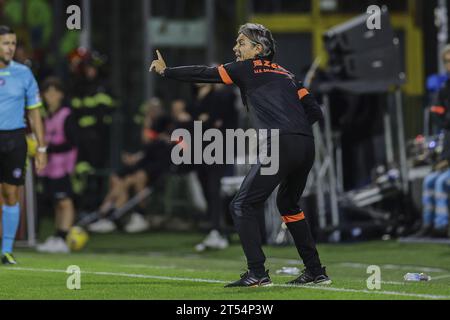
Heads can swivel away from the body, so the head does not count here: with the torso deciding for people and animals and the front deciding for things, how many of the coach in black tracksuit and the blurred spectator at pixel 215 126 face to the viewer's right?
0

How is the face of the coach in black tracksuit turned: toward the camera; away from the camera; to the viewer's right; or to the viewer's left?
to the viewer's left

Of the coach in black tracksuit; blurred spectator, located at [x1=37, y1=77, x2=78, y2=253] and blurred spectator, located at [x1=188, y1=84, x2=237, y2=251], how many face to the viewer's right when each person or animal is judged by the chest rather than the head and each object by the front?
0

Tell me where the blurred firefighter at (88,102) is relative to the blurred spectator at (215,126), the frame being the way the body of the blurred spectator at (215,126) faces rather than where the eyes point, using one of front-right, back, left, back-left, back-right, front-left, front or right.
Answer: right

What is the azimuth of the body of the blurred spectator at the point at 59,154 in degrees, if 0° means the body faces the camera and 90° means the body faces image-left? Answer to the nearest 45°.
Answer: approximately 45°

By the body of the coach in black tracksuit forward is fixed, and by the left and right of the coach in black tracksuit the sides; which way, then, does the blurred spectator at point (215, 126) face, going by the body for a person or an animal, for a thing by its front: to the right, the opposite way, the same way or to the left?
to the left

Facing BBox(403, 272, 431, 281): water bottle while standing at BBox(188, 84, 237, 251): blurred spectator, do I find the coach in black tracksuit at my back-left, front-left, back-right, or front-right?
front-right

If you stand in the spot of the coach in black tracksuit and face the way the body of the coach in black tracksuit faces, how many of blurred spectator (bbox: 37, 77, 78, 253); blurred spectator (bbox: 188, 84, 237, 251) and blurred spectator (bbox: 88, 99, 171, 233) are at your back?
0

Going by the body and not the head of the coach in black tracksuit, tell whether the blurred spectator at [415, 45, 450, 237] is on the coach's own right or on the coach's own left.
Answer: on the coach's own right

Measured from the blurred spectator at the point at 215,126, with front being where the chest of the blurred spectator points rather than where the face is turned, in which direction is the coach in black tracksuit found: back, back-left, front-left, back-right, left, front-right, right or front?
front-left

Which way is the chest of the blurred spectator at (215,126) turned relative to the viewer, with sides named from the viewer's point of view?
facing the viewer and to the left of the viewer

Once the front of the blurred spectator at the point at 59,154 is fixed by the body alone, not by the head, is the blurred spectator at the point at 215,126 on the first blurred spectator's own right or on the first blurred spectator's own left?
on the first blurred spectator's own left

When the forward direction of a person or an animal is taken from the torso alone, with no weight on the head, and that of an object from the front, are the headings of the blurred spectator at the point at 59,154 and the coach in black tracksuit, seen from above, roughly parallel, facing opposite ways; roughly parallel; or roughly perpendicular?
roughly perpendicular

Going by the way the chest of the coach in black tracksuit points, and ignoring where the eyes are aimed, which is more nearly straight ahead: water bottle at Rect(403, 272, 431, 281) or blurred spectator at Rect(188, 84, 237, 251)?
the blurred spectator

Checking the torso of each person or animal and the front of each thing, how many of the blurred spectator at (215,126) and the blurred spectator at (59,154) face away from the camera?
0

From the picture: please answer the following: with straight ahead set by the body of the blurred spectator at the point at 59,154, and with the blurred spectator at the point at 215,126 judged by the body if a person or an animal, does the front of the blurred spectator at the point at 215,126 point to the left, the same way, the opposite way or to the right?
the same way

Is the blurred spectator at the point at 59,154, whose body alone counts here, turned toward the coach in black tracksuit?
no

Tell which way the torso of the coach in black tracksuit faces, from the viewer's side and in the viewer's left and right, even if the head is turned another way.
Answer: facing away from the viewer and to the left of the viewer

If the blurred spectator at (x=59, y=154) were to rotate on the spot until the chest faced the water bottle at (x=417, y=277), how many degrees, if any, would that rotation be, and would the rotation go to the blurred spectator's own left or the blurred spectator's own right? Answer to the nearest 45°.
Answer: approximately 90° to the blurred spectator's own left
